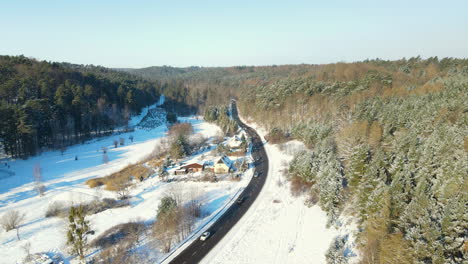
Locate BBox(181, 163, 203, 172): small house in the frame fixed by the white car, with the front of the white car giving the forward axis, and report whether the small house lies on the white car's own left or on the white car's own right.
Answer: on the white car's own right

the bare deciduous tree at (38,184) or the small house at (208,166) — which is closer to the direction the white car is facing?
the bare deciduous tree

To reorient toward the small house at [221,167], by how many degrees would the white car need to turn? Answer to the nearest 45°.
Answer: approximately 135° to its right

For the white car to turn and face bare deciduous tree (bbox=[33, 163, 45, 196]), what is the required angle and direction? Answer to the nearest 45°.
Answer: approximately 90° to its right

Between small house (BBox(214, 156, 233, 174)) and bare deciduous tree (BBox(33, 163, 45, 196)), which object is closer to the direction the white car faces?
the bare deciduous tree

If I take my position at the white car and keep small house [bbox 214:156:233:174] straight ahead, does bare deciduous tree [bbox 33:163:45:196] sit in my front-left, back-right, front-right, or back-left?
front-left

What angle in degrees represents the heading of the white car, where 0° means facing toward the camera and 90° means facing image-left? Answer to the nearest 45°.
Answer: approximately 45°

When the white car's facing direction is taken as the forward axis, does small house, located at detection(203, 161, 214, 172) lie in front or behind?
behind

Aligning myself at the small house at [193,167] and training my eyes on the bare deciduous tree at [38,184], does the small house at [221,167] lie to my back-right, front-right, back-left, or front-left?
back-left

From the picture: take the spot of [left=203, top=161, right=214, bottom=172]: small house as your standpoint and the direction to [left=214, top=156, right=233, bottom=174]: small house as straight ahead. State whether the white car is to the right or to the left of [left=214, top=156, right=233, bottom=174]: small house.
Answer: right
